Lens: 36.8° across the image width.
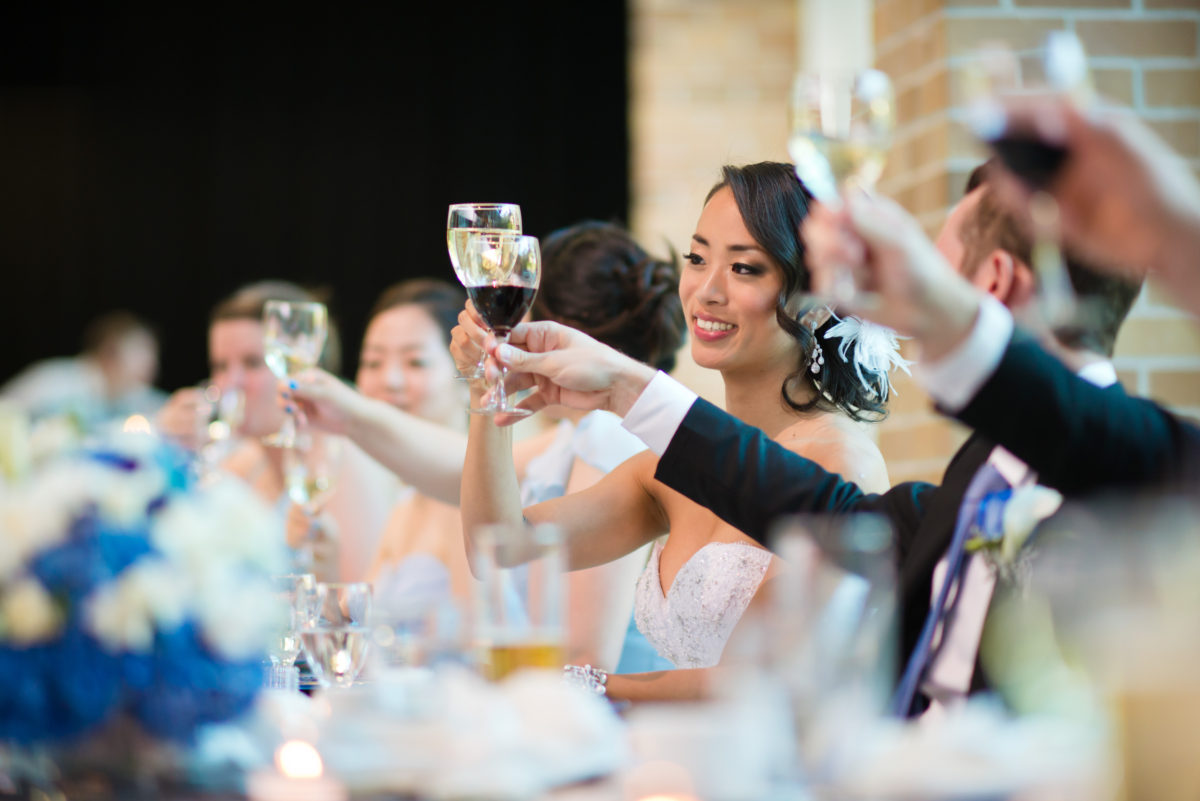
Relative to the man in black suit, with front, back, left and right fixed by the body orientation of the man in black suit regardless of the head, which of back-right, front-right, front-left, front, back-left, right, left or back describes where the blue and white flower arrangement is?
front

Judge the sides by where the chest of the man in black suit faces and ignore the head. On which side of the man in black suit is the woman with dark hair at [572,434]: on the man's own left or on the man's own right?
on the man's own right

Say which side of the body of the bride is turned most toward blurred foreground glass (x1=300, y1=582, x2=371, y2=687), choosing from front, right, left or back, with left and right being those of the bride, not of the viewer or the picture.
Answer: front

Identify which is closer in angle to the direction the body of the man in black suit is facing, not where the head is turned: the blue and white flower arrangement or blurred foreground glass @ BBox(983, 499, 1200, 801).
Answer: the blue and white flower arrangement

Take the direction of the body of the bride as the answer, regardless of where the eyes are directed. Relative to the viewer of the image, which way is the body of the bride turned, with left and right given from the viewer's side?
facing the viewer and to the left of the viewer

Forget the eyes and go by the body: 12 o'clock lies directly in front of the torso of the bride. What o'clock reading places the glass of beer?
The glass of beer is roughly at 11 o'clock from the bride.

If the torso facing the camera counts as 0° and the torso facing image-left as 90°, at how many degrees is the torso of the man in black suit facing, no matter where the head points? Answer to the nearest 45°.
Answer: approximately 45°

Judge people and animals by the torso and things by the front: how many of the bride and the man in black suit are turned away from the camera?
0

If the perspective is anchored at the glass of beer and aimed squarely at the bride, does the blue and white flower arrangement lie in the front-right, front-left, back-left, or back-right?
back-left

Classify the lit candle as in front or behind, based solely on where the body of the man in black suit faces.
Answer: in front
